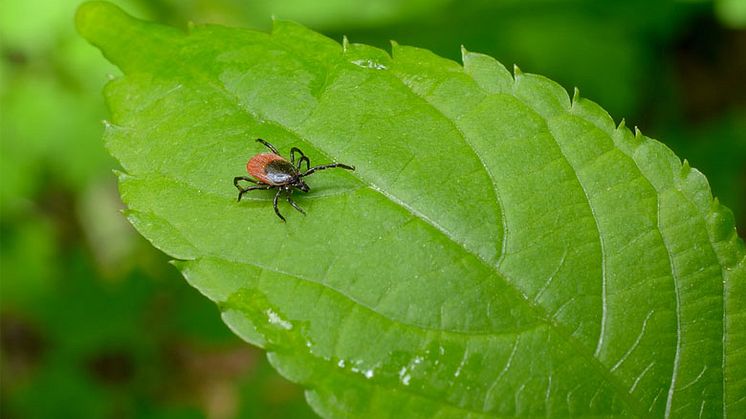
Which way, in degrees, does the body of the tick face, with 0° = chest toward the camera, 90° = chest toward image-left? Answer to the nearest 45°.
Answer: approximately 315°
